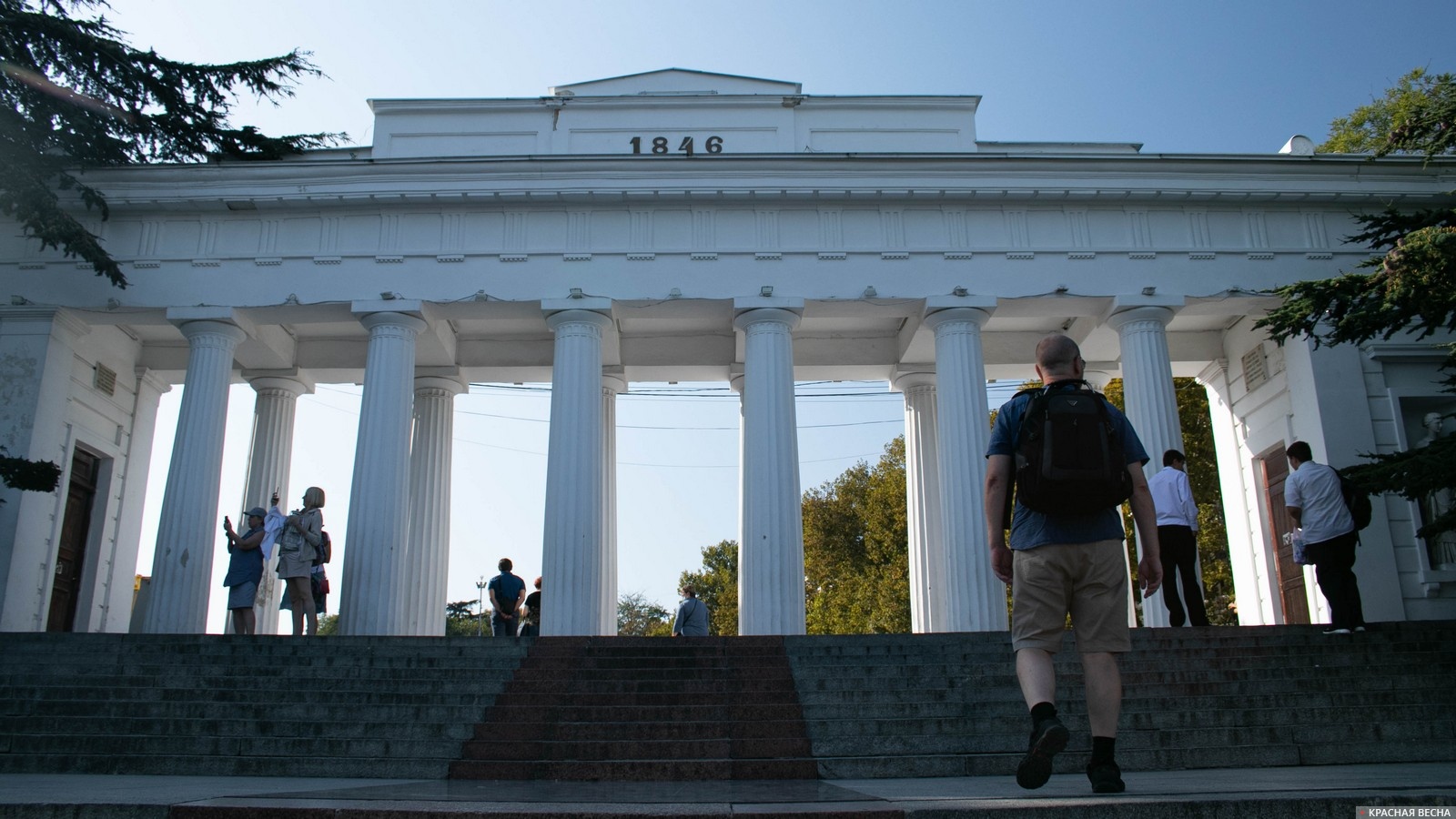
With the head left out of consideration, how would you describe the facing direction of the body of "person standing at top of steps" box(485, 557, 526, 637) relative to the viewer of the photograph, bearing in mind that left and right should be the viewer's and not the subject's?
facing away from the viewer

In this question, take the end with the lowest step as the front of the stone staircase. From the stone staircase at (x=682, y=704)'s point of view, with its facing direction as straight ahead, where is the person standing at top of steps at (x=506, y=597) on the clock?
The person standing at top of steps is roughly at 5 o'clock from the stone staircase.

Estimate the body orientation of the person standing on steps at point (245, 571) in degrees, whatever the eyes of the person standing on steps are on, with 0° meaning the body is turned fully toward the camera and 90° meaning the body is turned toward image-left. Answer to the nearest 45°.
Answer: approximately 90°

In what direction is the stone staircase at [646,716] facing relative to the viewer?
toward the camera

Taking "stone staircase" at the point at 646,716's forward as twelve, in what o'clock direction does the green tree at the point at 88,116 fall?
The green tree is roughly at 4 o'clock from the stone staircase.

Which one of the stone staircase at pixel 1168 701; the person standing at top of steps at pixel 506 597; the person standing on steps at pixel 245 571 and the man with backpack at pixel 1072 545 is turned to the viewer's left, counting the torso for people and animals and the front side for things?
the person standing on steps at pixel 245 571

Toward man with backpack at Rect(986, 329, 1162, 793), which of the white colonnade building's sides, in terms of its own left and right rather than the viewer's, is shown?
front

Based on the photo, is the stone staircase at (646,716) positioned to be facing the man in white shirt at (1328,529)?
no

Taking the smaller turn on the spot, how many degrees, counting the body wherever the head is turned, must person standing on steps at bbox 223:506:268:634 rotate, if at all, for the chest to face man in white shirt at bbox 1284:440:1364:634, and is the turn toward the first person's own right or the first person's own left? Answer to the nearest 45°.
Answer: approximately 135° to the first person's own left

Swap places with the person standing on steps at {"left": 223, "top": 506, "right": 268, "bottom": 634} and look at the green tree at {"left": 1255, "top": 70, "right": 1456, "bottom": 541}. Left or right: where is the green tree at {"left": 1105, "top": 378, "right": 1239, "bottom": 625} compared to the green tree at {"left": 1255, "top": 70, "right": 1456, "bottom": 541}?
left

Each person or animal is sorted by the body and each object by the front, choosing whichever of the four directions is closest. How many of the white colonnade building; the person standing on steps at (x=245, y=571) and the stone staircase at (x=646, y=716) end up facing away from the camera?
0

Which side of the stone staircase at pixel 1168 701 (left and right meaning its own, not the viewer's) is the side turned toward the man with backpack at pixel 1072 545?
front

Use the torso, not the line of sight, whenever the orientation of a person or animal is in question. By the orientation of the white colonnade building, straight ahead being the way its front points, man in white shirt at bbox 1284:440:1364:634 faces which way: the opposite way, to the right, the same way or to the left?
the opposite way

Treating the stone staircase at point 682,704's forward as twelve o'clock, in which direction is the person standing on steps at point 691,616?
The person standing on steps is roughly at 6 o'clock from the stone staircase.

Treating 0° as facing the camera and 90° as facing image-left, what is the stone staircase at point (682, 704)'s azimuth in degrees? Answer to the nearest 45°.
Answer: approximately 0°

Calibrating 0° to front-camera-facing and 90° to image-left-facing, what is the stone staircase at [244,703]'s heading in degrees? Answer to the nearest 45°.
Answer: approximately 0°

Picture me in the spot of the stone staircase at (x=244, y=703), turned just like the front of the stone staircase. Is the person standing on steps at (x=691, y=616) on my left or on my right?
on my left
